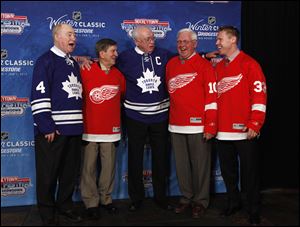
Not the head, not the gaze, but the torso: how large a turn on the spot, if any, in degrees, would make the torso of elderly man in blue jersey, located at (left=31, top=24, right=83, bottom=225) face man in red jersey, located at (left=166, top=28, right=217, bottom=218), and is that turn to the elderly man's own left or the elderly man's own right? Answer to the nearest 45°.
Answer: approximately 45° to the elderly man's own left

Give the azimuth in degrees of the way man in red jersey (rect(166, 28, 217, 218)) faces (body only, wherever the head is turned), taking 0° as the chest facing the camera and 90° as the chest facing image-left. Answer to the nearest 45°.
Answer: approximately 45°

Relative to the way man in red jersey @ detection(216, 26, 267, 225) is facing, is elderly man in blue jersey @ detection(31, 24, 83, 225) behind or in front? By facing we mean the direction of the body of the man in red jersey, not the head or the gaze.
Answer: in front

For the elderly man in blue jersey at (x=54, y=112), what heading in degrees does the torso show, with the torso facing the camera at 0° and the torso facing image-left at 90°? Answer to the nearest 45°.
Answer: approximately 315°

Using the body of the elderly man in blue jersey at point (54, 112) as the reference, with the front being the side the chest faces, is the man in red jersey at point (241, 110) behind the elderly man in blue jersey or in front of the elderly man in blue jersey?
in front

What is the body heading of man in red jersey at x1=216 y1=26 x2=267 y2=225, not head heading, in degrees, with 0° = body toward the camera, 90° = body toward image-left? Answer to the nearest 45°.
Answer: approximately 45°
